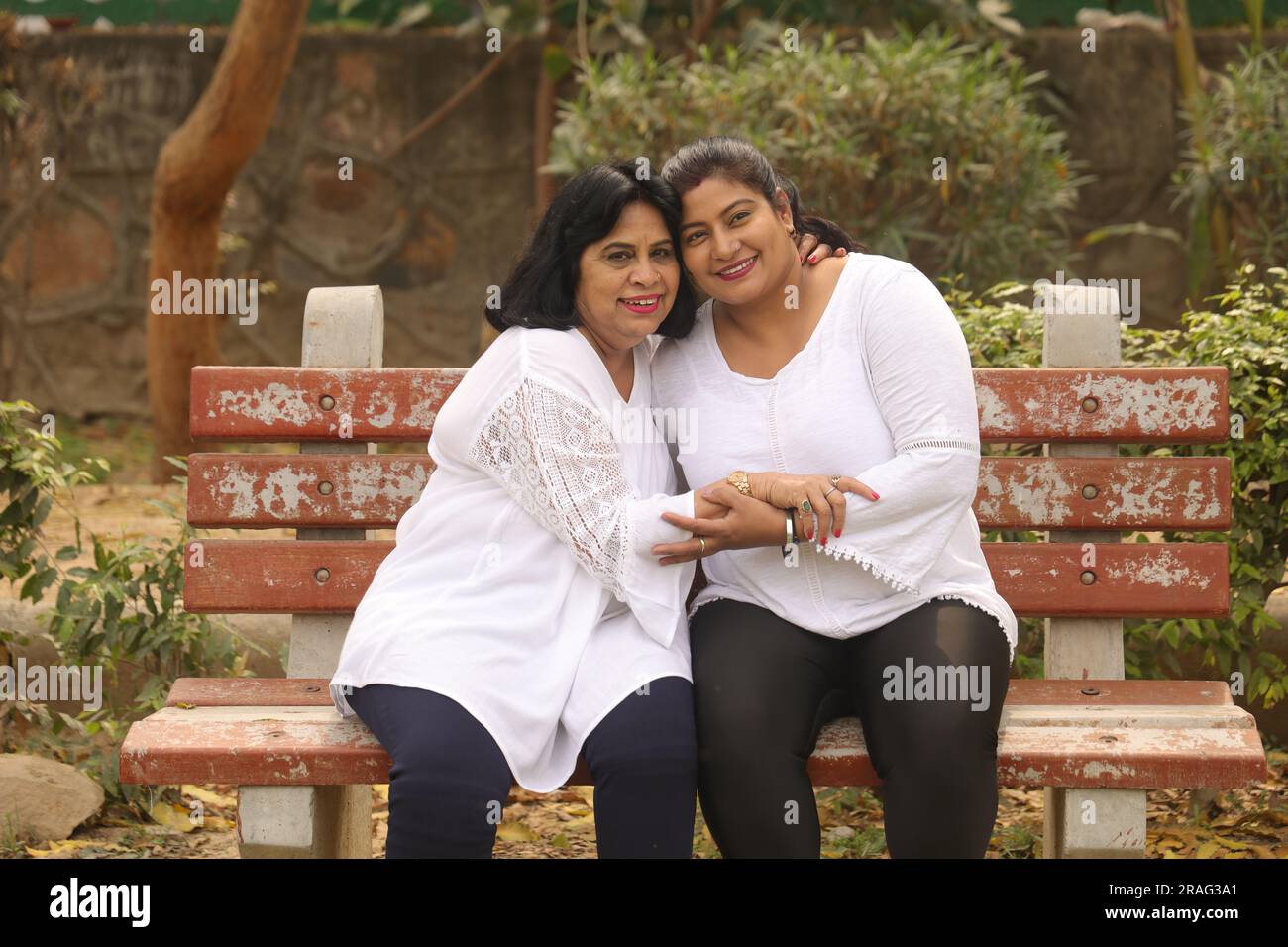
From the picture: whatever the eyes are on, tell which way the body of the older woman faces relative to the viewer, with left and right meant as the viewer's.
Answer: facing the viewer and to the right of the viewer

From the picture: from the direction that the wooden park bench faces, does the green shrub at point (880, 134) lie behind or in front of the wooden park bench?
behind

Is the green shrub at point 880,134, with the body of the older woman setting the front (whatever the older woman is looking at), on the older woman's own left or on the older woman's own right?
on the older woman's own left

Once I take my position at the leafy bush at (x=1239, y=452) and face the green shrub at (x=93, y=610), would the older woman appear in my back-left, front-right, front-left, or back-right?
front-left

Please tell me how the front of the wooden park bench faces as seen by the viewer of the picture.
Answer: facing the viewer

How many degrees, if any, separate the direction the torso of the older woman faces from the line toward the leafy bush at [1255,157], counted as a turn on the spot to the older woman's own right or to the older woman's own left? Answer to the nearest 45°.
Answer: approximately 90° to the older woman's own left

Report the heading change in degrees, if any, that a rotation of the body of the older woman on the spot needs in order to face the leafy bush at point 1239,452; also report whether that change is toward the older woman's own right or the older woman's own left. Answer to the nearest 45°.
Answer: approximately 90° to the older woman's own left
